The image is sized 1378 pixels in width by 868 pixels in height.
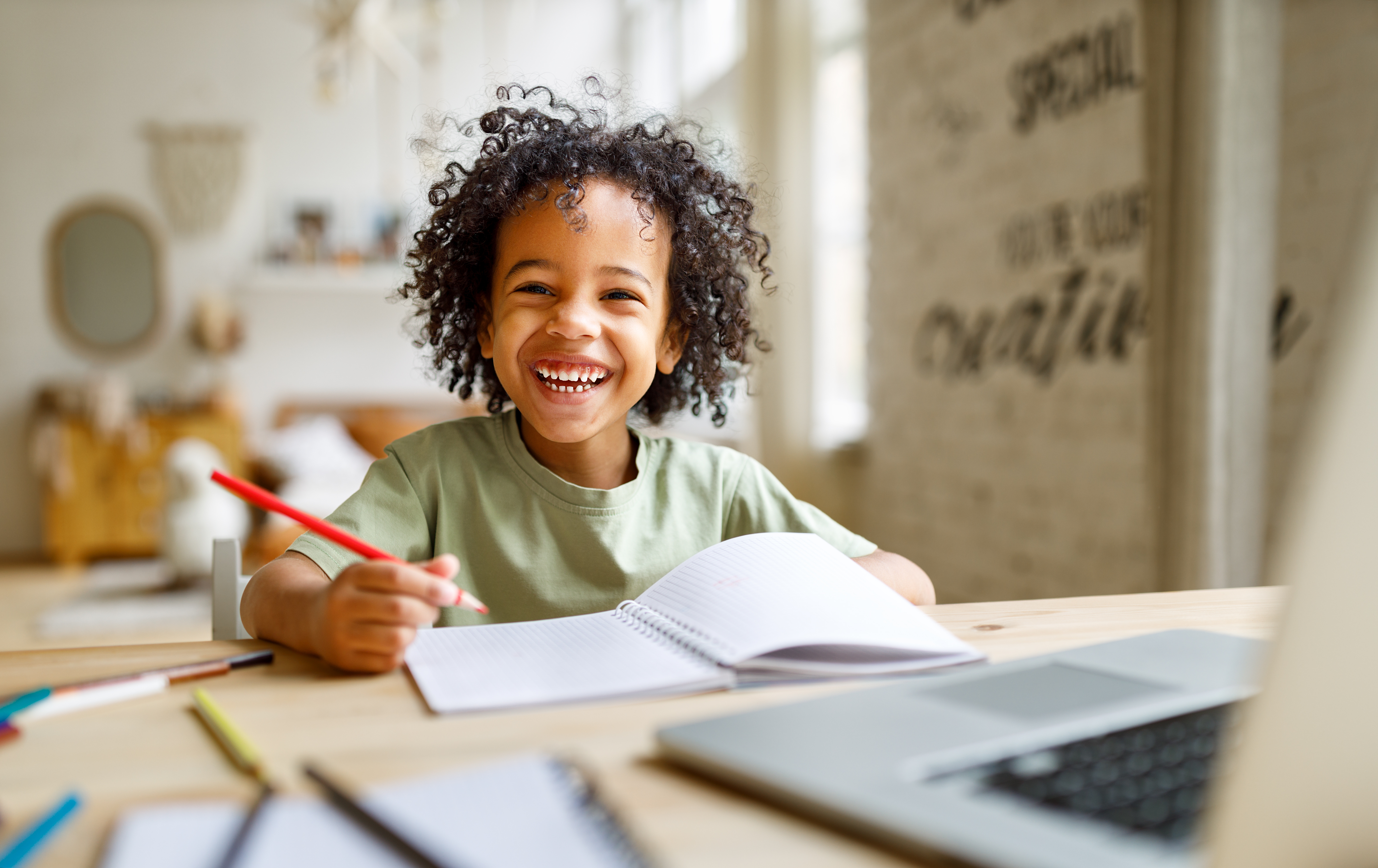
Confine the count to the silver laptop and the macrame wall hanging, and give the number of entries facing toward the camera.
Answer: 1

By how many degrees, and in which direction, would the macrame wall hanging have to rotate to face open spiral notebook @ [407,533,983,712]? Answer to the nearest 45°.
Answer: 0° — it already faces it

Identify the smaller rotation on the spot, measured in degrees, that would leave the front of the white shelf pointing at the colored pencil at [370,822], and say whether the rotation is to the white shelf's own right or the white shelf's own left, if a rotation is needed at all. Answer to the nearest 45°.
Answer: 0° — it already faces it

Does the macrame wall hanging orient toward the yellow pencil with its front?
yes

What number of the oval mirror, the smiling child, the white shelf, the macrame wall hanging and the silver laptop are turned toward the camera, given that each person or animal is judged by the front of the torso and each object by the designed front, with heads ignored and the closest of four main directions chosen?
4

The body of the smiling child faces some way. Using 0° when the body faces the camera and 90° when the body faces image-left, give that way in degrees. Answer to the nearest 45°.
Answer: approximately 0°
